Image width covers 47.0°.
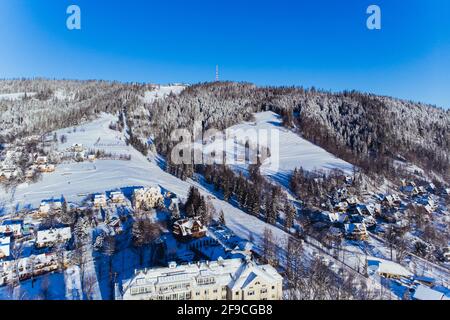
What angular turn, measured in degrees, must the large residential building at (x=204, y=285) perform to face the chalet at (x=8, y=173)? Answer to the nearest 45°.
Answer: approximately 135° to its right

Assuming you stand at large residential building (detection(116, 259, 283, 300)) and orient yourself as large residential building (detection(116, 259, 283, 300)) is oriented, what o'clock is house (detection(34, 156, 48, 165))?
The house is roughly at 5 o'clock from the large residential building.

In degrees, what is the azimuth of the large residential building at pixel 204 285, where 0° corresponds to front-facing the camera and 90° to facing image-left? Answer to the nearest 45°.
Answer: approximately 0°

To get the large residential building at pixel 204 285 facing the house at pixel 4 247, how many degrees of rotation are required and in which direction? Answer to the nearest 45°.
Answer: approximately 135° to its right

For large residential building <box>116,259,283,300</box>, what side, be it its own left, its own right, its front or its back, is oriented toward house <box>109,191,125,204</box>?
back

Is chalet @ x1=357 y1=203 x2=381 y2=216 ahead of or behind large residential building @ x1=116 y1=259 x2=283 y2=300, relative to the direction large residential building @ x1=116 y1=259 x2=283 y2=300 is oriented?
behind

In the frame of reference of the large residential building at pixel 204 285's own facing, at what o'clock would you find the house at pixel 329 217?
The house is roughly at 7 o'clock from the large residential building.
